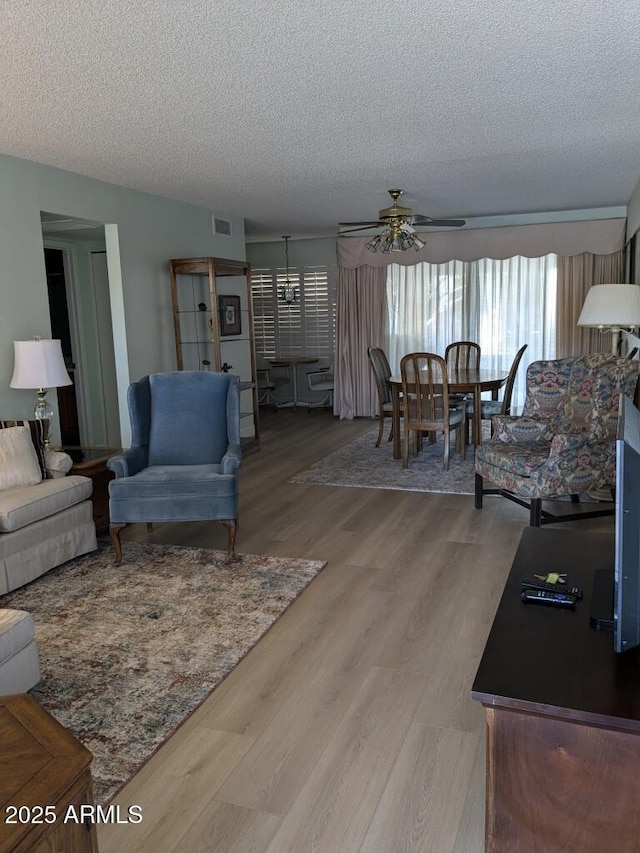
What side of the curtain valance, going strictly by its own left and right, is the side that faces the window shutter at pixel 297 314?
right

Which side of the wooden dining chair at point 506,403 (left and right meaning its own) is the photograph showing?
left

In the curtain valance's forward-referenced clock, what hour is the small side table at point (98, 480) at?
The small side table is roughly at 1 o'clock from the curtain valance.

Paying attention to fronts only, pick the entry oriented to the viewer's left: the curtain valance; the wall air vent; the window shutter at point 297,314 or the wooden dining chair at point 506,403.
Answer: the wooden dining chair

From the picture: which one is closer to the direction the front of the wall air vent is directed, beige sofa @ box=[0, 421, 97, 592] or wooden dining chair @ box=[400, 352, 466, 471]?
the wooden dining chair

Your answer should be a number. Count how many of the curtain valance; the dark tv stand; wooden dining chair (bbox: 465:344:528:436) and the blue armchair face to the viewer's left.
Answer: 2

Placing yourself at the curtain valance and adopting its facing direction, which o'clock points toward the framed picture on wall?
The framed picture on wall is roughly at 2 o'clock from the curtain valance.
